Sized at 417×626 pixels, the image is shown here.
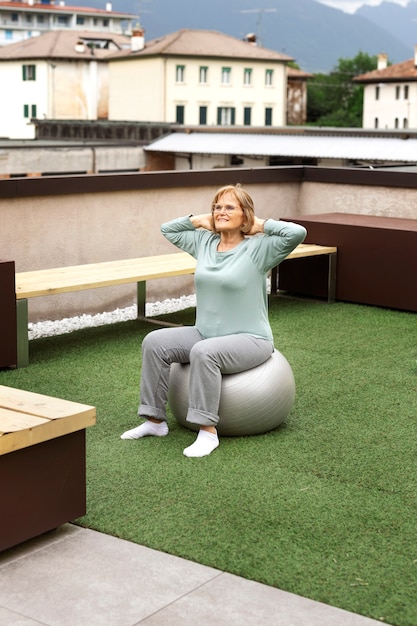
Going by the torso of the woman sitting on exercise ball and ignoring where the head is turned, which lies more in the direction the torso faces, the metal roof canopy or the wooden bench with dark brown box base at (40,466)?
the wooden bench with dark brown box base

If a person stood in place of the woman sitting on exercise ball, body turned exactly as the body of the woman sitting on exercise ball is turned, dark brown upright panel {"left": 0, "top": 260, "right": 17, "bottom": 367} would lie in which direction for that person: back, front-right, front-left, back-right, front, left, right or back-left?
right

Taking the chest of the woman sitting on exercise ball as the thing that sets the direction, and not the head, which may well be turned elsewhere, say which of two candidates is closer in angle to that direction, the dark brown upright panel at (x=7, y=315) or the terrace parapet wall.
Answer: the dark brown upright panel

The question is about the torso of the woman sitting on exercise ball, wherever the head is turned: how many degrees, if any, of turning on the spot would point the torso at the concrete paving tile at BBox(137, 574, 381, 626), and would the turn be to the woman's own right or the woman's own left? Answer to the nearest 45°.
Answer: approximately 45° to the woman's own left

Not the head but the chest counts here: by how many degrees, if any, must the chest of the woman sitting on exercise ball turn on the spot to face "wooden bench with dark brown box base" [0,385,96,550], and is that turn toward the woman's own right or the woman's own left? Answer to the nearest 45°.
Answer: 0° — they already face it

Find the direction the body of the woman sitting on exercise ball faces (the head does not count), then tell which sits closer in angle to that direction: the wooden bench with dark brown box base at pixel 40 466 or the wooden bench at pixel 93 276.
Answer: the wooden bench with dark brown box base

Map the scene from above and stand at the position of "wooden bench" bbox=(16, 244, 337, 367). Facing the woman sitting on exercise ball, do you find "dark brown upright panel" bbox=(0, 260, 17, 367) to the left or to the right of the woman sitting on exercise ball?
right

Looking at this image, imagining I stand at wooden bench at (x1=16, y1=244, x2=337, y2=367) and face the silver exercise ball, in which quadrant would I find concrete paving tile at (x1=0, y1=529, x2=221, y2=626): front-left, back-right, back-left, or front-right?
front-right

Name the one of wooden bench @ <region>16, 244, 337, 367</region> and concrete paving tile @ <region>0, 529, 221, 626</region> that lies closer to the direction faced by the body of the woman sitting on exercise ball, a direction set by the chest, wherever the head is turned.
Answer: the concrete paving tile

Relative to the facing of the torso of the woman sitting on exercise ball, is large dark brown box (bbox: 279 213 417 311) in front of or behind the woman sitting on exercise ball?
behind

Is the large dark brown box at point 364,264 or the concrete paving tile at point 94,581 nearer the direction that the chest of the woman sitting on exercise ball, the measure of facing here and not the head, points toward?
the concrete paving tile

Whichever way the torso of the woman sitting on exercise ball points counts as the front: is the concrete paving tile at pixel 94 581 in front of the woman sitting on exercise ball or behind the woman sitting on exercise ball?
in front
